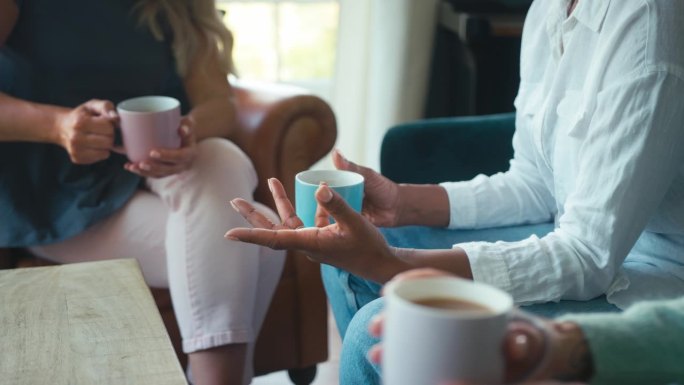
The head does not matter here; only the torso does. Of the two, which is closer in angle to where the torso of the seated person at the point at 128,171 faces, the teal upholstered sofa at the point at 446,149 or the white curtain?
the teal upholstered sofa

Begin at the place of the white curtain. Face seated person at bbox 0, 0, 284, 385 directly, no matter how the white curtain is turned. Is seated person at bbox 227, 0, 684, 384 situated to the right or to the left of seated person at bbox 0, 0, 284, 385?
left

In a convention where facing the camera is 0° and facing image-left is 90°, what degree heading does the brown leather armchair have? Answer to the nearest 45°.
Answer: approximately 315°

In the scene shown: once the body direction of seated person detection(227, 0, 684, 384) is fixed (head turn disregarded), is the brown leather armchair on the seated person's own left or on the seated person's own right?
on the seated person's own right

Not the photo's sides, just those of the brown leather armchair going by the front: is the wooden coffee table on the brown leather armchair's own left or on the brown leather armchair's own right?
on the brown leather armchair's own right

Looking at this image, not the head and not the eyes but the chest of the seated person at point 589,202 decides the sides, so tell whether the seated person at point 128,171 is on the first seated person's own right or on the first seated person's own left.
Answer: on the first seated person's own right

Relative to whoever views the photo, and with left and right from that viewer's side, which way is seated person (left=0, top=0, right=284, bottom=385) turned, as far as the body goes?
facing the viewer and to the right of the viewer

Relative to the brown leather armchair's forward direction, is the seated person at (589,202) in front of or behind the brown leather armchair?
in front

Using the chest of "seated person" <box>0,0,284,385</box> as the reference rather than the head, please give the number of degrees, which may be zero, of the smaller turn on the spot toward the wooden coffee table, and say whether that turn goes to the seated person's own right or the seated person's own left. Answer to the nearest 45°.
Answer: approximately 45° to the seated person's own right
